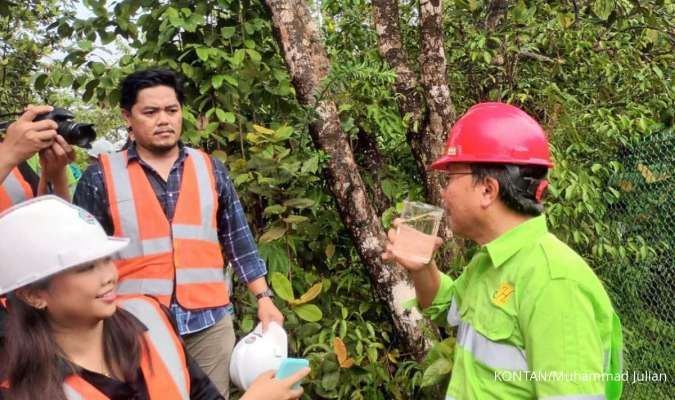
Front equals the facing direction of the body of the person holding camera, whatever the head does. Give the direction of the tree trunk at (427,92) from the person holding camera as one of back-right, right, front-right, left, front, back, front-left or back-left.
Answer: front

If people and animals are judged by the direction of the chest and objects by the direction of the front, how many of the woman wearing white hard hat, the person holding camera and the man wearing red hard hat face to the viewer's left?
1

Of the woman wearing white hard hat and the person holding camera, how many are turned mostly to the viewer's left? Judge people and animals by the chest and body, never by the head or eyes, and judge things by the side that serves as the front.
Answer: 0

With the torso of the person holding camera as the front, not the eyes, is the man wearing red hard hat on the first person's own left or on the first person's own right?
on the first person's own right

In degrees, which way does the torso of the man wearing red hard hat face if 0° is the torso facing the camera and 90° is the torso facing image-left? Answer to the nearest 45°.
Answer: approximately 90°

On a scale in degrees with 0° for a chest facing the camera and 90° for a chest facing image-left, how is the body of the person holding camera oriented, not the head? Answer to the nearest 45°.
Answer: approximately 270°

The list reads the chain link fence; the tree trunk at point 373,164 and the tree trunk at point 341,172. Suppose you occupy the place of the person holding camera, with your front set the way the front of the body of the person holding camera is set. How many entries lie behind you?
0

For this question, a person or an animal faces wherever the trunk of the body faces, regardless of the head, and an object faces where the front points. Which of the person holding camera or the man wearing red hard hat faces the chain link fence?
the person holding camera

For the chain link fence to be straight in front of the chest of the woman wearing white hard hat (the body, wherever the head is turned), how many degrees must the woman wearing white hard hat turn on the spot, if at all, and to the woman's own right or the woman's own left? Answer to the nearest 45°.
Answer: approximately 45° to the woman's own left

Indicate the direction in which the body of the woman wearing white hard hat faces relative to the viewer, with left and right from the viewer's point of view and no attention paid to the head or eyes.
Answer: facing the viewer and to the right of the viewer

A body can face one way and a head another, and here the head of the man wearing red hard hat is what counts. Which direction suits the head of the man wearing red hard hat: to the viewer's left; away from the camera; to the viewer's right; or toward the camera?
to the viewer's left

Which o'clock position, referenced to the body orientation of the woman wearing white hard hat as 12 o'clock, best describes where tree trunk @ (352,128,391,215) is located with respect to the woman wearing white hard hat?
The tree trunk is roughly at 9 o'clock from the woman wearing white hard hat.
